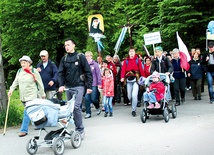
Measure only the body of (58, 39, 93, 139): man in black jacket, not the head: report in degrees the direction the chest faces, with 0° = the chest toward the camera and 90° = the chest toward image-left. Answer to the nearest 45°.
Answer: approximately 45°

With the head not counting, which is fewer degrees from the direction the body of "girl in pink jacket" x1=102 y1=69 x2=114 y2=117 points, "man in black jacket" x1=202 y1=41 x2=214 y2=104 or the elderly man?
the elderly man

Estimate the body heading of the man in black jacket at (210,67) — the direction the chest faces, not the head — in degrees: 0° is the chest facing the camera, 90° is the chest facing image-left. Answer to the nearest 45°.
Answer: approximately 0°

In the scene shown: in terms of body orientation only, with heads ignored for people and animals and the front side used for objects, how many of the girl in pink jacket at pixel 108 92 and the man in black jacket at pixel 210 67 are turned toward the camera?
2

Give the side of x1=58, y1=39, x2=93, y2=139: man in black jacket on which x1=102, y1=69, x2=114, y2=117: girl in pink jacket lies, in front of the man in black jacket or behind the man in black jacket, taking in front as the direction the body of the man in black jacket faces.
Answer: behind

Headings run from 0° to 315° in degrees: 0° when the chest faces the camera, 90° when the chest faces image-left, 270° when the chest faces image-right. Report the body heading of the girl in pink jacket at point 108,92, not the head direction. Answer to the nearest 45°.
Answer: approximately 0°

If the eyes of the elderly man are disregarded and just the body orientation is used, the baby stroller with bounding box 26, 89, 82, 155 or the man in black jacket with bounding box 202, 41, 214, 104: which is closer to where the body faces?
the baby stroller

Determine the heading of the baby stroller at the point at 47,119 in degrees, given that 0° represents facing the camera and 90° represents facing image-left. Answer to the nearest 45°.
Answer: approximately 45°

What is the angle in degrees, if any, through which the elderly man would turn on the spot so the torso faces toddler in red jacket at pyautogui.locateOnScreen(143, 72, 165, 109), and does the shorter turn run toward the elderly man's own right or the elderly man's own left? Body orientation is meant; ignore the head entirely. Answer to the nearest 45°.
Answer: approximately 135° to the elderly man's own left
